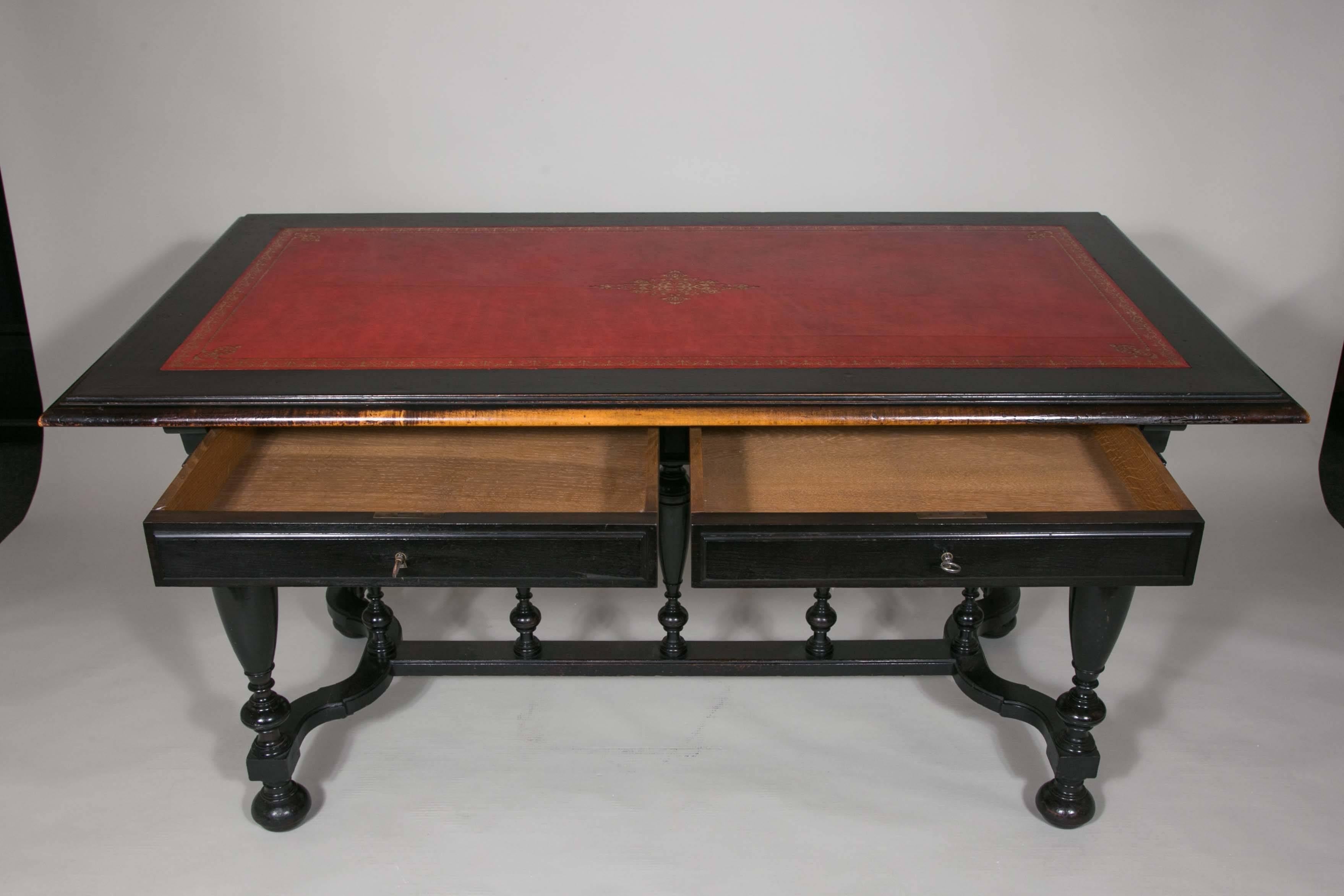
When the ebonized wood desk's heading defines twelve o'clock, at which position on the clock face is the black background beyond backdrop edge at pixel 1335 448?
The black background beyond backdrop edge is roughly at 8 o'clock from the ebonized wood desk.

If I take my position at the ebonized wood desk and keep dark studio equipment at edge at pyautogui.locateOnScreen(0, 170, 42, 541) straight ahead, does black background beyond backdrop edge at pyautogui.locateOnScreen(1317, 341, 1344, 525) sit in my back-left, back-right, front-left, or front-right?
back-right

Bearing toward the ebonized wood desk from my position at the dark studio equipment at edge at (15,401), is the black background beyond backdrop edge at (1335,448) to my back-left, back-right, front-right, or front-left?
front-left

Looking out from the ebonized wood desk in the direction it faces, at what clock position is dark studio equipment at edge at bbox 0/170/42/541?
The dark studio equipment at edge is roughly at 4 o'clock from the ebonized wood desk.

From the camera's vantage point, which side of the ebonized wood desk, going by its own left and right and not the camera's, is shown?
front
